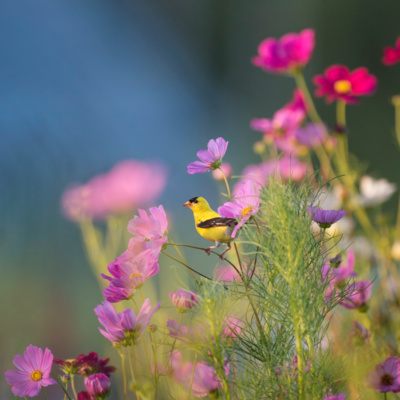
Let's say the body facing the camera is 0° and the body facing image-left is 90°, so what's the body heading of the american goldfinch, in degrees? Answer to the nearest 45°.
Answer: approximately 90°
